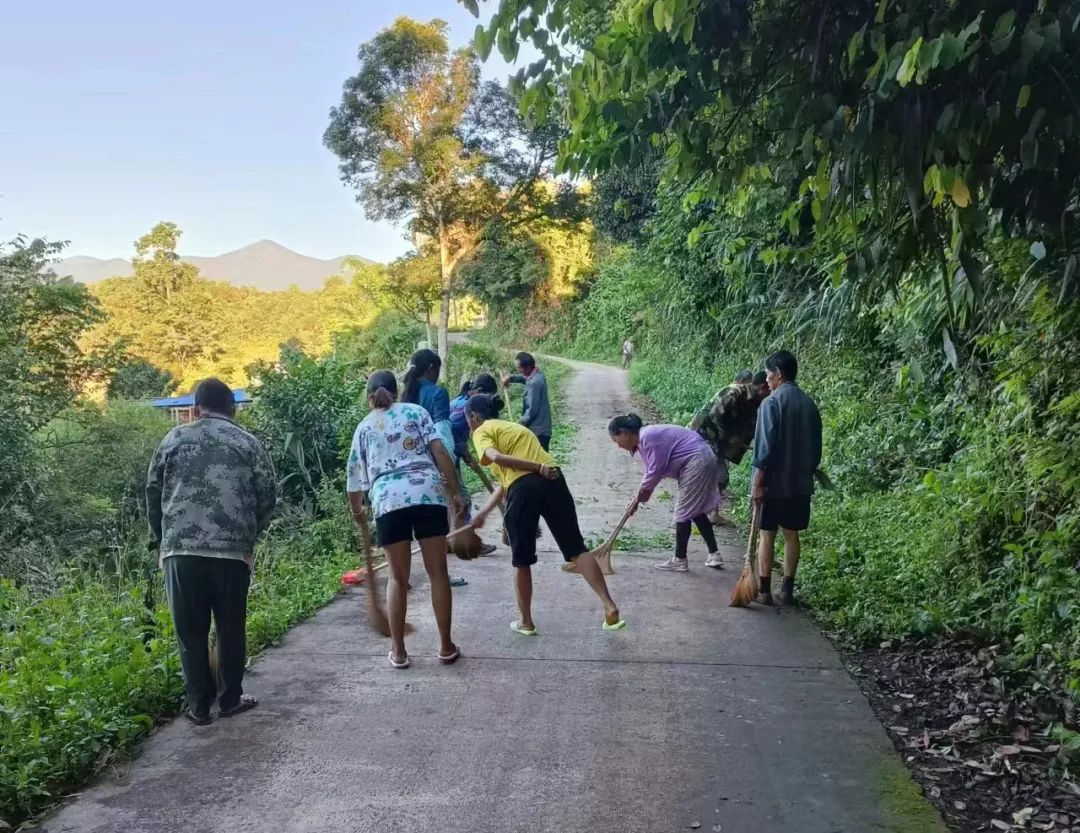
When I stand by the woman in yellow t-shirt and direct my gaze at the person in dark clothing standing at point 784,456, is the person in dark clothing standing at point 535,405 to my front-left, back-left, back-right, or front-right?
front-left

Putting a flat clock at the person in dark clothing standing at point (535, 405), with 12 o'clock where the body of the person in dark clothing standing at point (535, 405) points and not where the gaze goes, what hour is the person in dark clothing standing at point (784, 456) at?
the person in dark clothing standing at point (784, 456) is roughly at 8 o'clock from the person in dark clothing standing at point (535, 405).

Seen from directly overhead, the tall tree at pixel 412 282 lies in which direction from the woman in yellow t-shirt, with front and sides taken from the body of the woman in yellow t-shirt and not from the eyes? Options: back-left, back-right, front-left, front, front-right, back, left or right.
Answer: front-right

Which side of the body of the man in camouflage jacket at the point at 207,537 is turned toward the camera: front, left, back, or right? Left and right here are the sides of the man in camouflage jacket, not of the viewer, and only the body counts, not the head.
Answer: back

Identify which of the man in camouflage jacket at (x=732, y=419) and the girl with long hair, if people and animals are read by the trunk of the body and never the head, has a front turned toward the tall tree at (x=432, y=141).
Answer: the girl with long hair

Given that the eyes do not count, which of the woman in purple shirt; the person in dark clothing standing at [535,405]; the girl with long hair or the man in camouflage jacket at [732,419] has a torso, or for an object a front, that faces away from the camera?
the girl with long hair

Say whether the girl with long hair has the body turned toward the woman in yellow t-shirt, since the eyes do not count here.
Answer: no

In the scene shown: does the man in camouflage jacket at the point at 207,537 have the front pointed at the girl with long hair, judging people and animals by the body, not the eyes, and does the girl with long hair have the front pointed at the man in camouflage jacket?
no

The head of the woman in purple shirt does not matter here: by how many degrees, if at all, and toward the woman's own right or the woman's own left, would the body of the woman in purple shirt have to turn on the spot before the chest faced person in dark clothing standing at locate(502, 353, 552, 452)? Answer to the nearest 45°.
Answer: approximately 45° to the woman's own right

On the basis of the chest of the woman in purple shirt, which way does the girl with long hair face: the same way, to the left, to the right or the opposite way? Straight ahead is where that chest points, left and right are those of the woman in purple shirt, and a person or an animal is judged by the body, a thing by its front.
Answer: to the right

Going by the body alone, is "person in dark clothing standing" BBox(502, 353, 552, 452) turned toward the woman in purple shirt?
no

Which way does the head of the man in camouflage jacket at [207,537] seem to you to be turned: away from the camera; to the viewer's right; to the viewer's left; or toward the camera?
away from the camera

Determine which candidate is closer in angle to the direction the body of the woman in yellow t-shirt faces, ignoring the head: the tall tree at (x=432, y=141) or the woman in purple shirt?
the tall tree

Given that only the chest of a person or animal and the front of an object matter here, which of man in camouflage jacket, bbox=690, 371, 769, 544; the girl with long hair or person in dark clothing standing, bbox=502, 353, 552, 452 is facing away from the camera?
the girl with long hair

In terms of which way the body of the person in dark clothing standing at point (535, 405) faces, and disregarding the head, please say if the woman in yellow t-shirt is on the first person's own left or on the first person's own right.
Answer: on the first person's own left

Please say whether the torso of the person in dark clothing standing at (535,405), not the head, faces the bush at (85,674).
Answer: no

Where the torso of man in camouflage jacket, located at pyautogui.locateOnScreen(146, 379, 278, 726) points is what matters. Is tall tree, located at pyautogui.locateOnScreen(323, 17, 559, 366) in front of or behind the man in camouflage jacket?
in front
